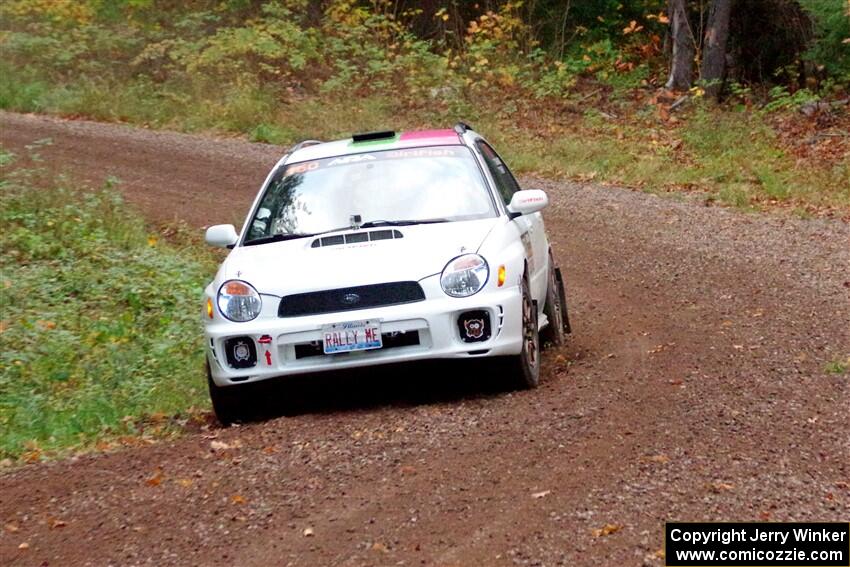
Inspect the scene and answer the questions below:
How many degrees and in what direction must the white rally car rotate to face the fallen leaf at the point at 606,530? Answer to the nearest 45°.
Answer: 0° — it already faces it

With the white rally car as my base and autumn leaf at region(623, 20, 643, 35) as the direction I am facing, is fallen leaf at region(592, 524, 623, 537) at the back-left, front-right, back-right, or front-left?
back-right

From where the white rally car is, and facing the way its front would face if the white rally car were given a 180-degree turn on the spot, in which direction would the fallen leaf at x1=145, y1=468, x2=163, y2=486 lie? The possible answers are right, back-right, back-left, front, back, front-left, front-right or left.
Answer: back-left

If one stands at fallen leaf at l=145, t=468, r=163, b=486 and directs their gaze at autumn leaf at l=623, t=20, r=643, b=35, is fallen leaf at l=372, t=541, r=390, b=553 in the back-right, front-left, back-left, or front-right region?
back-right

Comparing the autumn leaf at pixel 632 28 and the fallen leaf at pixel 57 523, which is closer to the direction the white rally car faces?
the fallen leaf

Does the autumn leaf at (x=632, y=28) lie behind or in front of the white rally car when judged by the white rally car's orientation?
behind

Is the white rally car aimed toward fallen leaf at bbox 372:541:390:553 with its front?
yes

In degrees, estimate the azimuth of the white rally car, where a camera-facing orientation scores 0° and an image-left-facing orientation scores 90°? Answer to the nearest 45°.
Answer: approximately 0°

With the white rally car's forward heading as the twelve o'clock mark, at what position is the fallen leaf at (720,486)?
The fallen leaf is roughly at 11 o'clock from the white rally car.

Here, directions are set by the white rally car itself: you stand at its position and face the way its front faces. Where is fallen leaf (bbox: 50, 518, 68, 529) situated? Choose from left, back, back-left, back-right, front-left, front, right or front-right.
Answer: front-right
